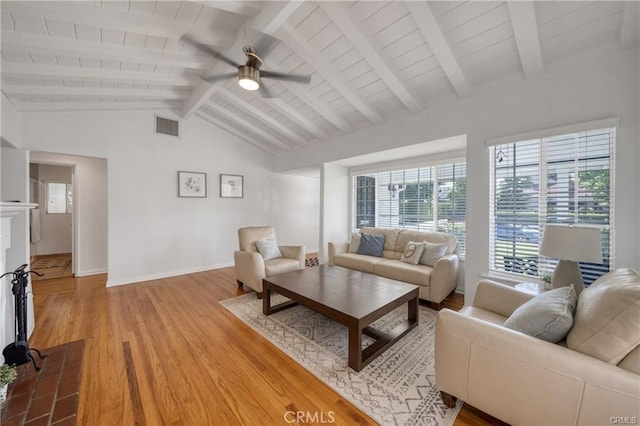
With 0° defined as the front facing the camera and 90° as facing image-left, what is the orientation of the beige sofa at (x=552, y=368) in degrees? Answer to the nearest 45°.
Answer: approximately 135°

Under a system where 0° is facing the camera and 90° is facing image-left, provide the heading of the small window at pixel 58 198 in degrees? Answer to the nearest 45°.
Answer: approximately 0°

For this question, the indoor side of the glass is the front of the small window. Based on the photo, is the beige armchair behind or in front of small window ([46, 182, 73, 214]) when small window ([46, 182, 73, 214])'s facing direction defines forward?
in front

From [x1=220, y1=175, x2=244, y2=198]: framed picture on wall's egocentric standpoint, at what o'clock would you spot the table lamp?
The table lamp is roughly at 11 o'clock from the framed picture on wall.

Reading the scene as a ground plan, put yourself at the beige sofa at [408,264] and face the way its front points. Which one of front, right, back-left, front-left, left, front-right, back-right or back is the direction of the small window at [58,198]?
front-right

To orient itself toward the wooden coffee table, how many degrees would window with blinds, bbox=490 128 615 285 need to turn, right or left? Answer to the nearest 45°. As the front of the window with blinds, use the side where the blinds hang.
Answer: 0° — it already faces it

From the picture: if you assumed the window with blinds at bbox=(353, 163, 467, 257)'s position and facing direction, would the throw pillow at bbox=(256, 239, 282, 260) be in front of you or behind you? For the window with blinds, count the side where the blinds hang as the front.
in front

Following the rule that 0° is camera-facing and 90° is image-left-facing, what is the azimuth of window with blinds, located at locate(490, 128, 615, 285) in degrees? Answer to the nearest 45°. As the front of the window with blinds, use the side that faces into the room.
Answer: approximately 45°

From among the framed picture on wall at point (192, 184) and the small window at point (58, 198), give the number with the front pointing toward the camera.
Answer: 2

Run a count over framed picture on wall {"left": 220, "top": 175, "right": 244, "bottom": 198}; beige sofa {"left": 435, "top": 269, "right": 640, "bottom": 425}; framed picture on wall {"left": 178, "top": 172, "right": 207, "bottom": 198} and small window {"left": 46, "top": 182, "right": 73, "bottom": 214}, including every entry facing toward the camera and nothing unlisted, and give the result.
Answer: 3
